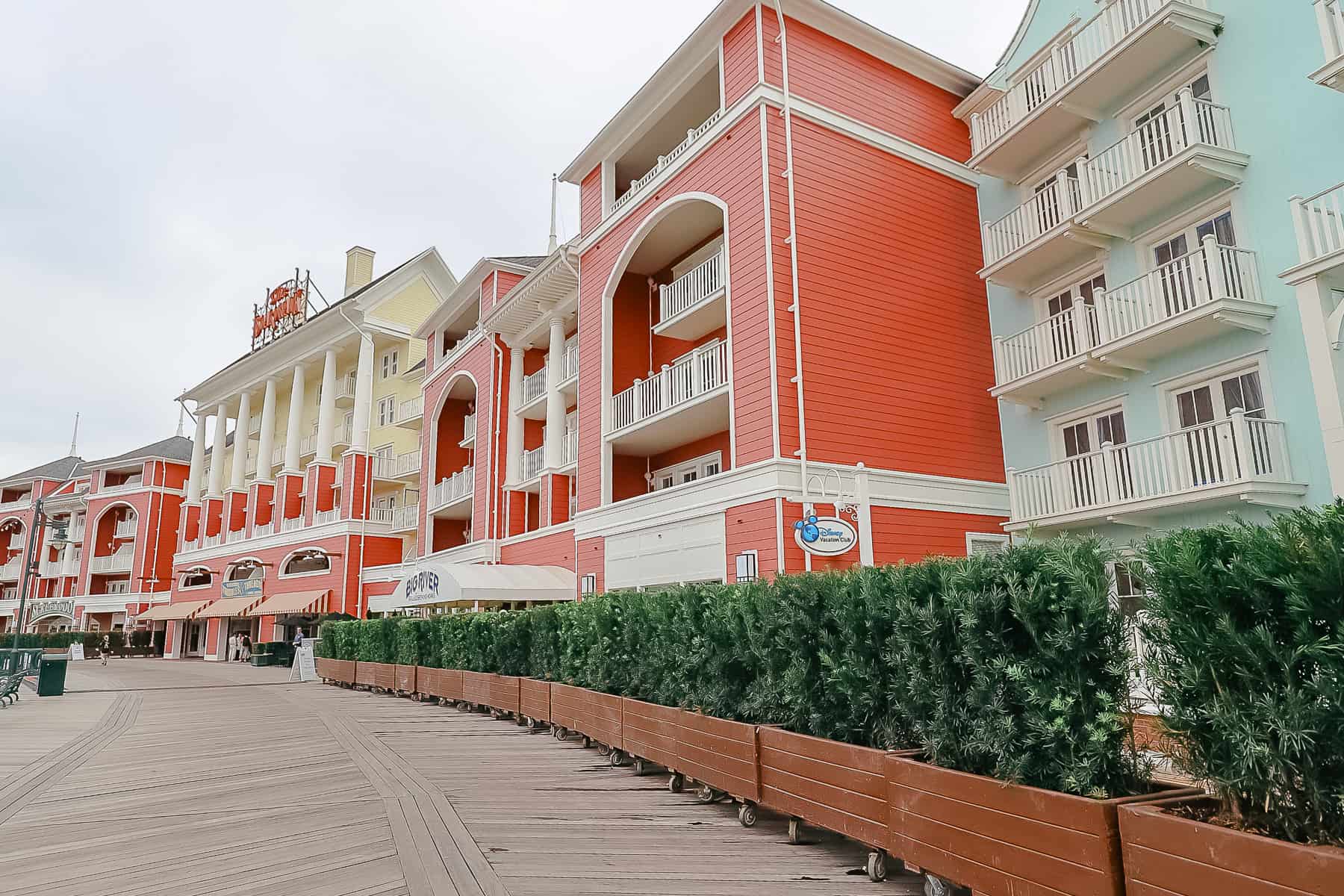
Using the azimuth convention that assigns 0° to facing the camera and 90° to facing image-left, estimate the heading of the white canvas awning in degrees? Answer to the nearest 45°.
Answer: approximately 45°

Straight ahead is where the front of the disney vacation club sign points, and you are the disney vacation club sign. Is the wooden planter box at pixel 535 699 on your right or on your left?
on your right

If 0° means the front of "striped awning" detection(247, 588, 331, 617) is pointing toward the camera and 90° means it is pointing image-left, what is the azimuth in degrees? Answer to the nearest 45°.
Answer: approximately 45°

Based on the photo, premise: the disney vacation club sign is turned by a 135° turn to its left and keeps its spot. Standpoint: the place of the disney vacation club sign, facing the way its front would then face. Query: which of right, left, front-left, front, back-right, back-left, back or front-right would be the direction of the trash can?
back-left
